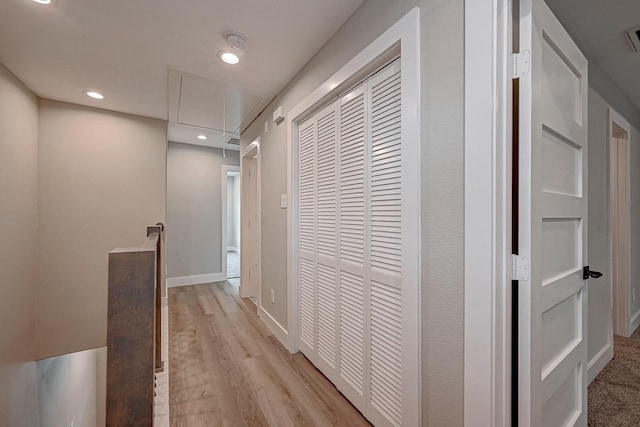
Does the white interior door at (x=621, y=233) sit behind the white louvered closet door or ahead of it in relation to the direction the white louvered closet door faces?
behind

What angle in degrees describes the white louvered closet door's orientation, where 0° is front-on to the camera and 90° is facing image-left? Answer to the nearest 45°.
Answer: approximately 45°

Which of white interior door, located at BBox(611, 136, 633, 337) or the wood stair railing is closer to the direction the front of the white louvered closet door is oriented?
the wood stair railing

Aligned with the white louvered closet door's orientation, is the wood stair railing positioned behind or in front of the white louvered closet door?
in front

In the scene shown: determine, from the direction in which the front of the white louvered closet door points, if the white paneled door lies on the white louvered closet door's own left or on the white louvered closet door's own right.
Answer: on the white louvered closet door's own left
